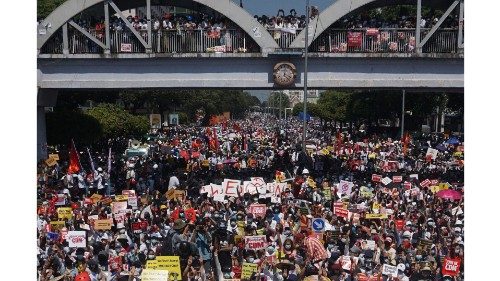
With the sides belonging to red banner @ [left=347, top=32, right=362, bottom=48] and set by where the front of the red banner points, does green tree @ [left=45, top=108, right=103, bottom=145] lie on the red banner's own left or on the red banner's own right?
on the red banner's own right

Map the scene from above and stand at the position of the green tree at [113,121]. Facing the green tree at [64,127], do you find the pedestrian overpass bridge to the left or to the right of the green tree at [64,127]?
left

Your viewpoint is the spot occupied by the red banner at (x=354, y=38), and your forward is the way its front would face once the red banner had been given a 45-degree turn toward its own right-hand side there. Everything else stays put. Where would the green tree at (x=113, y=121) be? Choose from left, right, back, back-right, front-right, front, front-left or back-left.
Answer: right

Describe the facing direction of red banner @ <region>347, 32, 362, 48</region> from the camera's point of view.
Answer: facing the viewer
